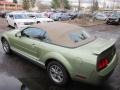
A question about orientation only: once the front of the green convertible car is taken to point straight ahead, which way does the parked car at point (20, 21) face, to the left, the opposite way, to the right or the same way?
the opposite way

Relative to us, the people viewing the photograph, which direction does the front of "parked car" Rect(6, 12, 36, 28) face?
facing the viewer and to the right of the viewer

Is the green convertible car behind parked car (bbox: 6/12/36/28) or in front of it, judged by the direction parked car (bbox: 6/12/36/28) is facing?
in front

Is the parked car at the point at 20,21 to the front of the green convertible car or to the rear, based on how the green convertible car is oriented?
to the front

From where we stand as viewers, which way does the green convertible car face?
facing away from the viewer and to the left of the viewer
